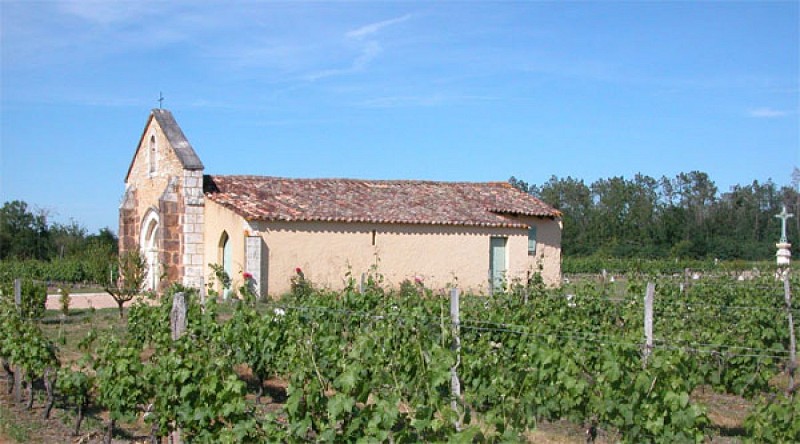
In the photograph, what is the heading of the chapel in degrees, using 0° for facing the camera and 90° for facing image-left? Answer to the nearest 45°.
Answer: approximately 45°

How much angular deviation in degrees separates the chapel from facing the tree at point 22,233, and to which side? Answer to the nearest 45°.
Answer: approximately 90° to its right
